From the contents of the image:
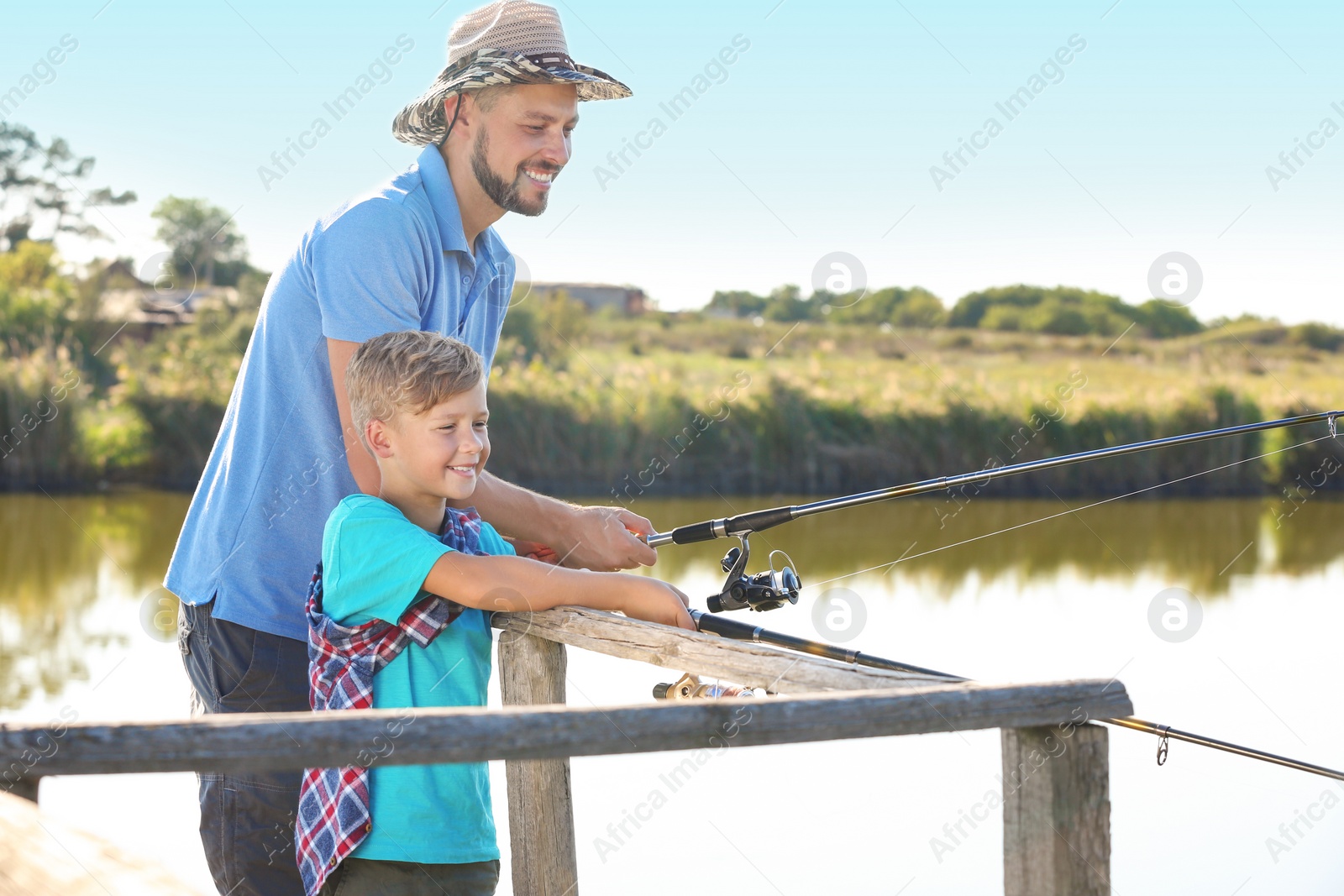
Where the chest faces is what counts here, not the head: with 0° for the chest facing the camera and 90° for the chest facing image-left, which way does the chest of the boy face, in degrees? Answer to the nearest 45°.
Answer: approximately 315°

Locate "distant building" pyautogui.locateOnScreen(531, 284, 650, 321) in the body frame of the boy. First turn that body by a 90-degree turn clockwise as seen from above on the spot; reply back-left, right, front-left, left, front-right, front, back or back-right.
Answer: back-right

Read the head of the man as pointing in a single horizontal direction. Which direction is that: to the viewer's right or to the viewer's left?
to the viewer's right

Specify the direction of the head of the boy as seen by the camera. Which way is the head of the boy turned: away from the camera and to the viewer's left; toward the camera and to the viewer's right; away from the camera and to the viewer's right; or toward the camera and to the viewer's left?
toward the camera and to the viewer's right

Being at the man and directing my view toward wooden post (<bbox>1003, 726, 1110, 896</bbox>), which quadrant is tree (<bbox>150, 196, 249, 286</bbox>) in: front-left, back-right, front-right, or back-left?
back-left

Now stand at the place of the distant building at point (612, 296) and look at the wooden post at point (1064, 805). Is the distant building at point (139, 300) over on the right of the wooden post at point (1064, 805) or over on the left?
right

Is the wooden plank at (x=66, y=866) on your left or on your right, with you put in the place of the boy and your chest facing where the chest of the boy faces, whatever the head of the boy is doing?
on your right
